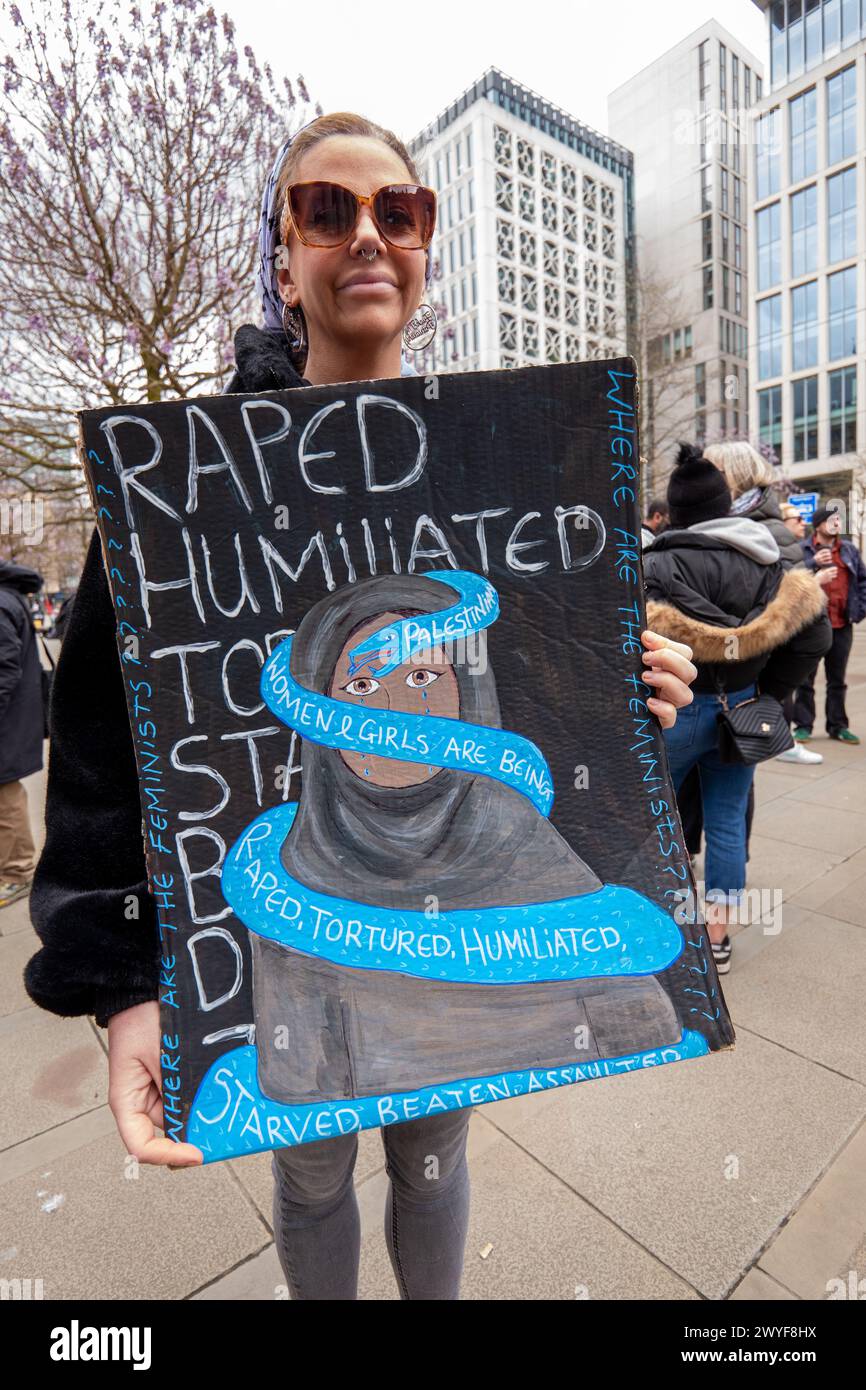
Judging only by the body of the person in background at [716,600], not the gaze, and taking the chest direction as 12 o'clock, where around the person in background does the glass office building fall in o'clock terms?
The glass office building is roughly at 12 o'clock from the person in background.

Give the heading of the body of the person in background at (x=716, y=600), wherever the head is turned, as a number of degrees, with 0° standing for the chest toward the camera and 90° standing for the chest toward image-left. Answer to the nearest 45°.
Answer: approximately 180°

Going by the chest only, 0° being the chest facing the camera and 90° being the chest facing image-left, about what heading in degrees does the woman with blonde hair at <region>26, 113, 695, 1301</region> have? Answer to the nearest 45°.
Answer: approximately 0°

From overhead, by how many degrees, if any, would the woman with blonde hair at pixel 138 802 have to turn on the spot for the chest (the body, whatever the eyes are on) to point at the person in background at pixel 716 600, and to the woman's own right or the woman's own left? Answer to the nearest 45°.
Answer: approximately 135° to the woman's own left

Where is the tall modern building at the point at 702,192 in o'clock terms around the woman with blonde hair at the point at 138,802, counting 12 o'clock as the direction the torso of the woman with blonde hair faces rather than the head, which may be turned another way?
The tall modern building is roughly at 7 o'clock from the woman with blonde hair.

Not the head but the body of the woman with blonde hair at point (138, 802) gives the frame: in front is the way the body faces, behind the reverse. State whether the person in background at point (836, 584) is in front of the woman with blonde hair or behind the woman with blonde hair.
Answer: behind

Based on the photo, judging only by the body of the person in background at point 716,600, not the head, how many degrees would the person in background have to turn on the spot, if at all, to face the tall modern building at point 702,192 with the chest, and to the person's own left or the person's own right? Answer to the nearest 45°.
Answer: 0° — they already face it

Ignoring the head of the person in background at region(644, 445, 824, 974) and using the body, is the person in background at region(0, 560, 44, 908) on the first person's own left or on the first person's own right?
on the first person's own left

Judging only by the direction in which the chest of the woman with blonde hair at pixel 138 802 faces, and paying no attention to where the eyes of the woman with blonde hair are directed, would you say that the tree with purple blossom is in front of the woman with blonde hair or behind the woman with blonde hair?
behind

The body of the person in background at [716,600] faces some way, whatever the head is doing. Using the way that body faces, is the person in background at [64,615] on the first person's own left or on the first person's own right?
on the first person's own left

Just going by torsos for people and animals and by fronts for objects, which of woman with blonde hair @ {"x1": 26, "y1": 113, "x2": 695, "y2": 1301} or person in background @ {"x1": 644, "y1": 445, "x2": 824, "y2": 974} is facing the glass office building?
the person in background

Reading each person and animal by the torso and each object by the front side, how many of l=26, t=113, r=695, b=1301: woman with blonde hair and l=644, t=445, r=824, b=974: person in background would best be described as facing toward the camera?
1

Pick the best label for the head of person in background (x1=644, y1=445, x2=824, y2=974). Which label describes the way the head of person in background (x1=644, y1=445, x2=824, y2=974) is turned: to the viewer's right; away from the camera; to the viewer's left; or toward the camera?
away from the camera
